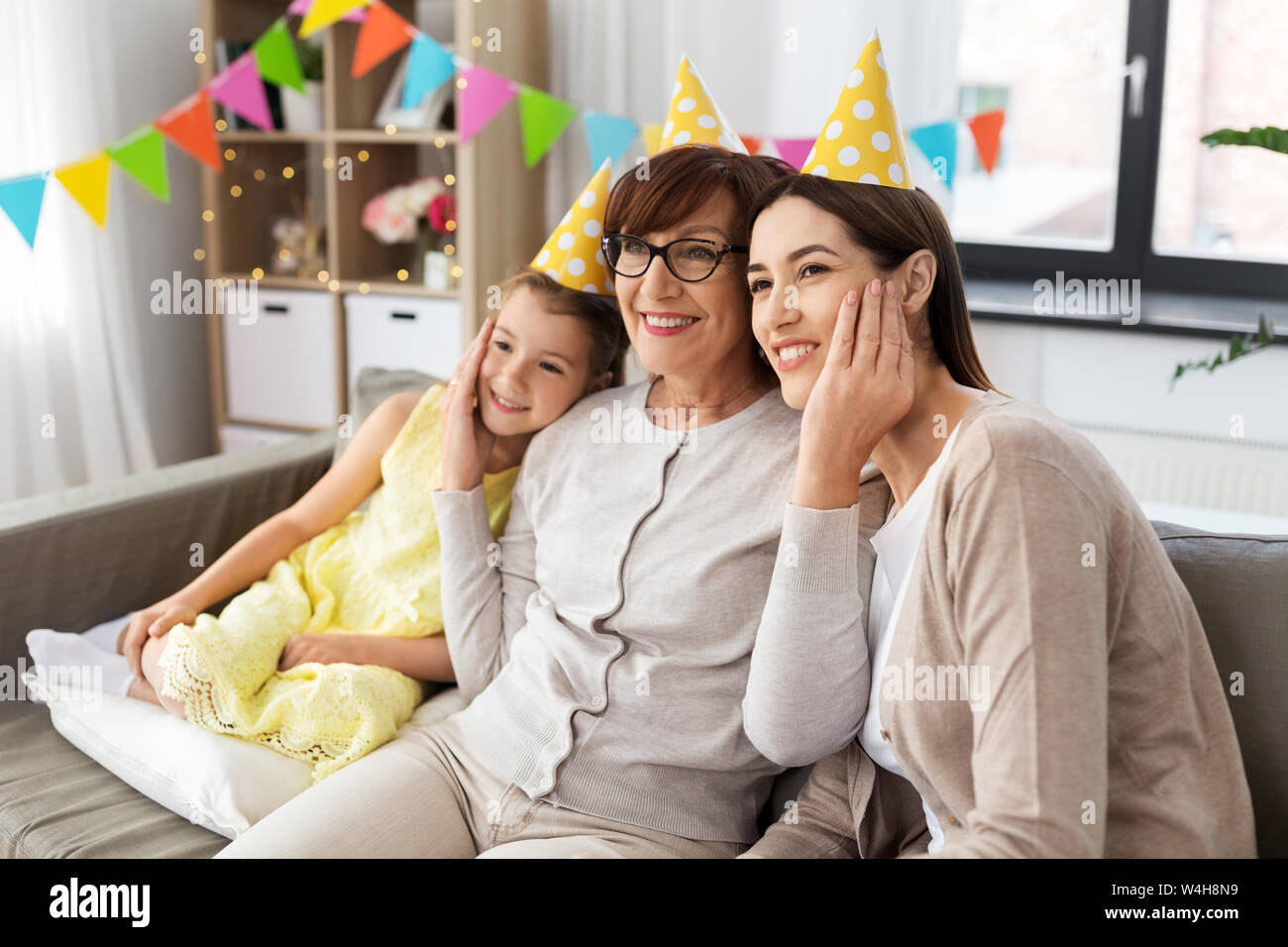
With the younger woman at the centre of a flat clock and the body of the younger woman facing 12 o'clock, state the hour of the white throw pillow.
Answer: The white throw pillow is roughly at 2 o'clock from the younger woman.

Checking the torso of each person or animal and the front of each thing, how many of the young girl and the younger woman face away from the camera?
0

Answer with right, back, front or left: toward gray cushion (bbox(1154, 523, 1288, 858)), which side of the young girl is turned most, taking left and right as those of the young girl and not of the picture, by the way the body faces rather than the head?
left

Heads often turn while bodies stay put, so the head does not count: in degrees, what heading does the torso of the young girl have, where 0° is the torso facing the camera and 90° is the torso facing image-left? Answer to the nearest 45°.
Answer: approximately 45°

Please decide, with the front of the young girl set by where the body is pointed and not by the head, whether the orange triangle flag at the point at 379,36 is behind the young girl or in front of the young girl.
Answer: behind

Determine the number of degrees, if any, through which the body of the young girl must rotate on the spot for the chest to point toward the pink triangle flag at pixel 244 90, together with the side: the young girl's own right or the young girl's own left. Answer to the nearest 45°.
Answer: approximately 135° to the young girl's own right

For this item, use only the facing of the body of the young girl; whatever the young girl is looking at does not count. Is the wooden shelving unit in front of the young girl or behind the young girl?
behind

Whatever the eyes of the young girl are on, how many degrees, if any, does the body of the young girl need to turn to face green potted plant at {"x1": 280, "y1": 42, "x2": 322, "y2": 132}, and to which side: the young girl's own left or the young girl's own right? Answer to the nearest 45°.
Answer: approximately 135° to the young girl's own right

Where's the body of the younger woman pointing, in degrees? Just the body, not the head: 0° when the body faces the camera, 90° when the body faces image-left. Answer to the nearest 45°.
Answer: approximately 45°

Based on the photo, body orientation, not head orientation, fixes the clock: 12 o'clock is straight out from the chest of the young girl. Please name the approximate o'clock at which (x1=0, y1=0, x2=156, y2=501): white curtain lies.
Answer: The white curtain is roughly at 4 o'clock from the young girl.

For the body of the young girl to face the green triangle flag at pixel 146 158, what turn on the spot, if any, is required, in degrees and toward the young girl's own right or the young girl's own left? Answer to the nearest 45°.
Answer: approximately 135° to the young girl's own right
